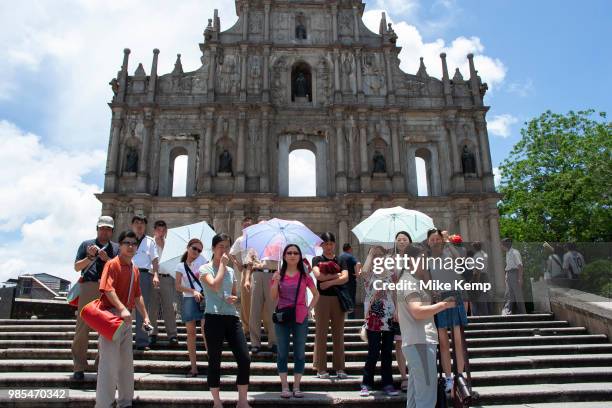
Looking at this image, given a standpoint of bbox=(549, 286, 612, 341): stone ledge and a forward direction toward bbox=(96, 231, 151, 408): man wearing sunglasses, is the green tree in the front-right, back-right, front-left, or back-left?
back-right

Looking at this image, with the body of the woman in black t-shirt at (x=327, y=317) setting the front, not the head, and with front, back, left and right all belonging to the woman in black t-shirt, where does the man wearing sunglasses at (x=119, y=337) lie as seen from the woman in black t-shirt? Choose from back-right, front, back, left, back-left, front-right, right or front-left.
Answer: front-right

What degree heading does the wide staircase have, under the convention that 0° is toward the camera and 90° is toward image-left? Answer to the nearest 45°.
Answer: approximately 0°

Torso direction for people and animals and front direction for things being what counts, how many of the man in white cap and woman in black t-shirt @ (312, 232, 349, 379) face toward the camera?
2

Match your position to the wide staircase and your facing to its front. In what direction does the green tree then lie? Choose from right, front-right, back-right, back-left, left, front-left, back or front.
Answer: back-left

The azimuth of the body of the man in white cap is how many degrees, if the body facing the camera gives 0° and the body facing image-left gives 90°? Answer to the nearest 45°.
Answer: approximately 0°

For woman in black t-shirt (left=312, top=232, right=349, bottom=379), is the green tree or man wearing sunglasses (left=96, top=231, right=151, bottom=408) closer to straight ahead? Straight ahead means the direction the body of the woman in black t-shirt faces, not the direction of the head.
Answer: the man wearing sunglasses

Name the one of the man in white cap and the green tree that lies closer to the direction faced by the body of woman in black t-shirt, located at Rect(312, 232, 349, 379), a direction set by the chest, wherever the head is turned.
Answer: the man in white cap
